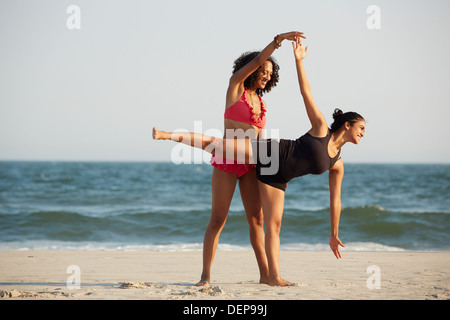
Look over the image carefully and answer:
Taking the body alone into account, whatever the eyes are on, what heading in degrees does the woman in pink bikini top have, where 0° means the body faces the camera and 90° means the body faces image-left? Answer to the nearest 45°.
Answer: approximately 315°
